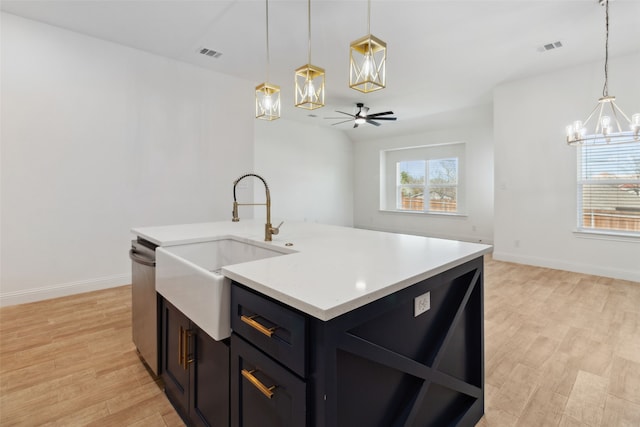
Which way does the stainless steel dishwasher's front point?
to the viewer's left

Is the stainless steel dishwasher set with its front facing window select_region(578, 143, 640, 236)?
no

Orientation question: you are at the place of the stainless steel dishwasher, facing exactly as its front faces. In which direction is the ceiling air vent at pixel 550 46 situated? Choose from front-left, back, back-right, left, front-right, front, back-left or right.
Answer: back

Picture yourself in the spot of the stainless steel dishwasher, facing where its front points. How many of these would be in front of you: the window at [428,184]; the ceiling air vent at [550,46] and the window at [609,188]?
0

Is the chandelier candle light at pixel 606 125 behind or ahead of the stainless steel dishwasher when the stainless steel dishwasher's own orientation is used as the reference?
behind

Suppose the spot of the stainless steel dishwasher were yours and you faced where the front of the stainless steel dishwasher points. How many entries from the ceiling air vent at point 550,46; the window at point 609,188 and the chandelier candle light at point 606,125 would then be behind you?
3

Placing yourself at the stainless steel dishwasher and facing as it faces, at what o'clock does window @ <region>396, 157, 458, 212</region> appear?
The window is roughly at 5 o'clock from the stainless steel dishwasher.

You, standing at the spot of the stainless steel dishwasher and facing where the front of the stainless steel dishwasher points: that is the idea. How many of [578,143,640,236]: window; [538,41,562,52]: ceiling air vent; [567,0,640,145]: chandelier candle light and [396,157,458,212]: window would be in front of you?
0
